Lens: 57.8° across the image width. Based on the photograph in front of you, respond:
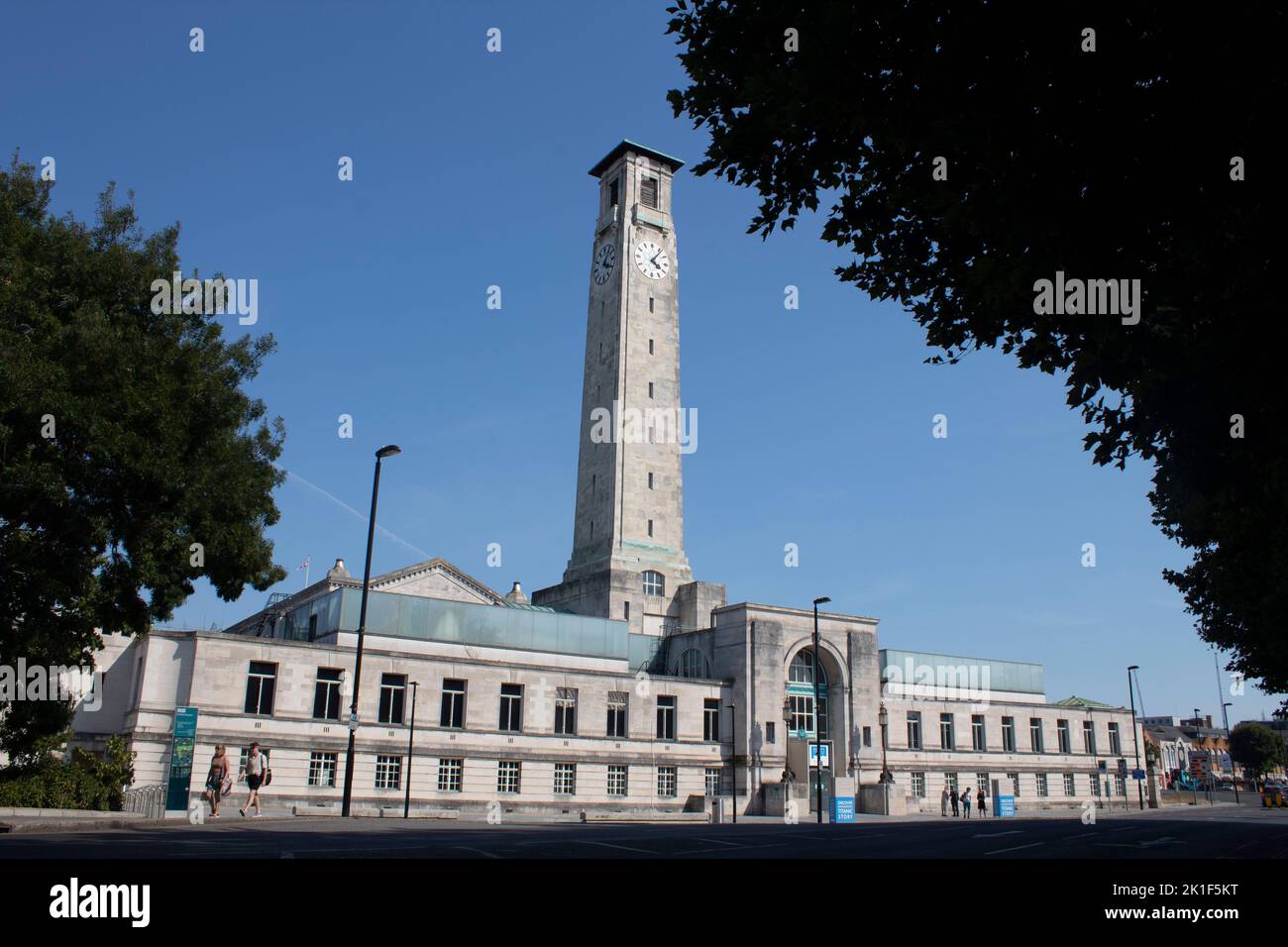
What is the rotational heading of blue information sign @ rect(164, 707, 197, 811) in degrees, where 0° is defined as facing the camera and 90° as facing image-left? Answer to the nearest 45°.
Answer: approximately 0°

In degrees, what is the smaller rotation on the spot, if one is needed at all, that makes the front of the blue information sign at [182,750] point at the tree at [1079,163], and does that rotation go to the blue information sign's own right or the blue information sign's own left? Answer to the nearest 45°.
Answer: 0° — it already faces it

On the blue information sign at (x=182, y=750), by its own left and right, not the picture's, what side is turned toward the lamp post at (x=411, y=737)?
left
